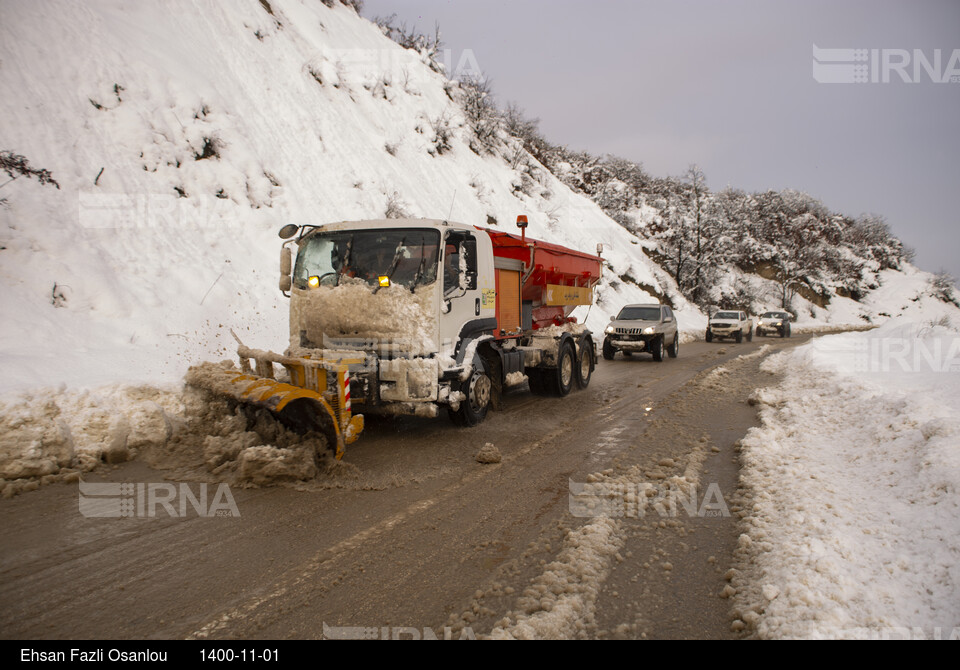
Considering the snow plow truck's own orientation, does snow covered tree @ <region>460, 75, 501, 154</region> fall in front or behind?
behind

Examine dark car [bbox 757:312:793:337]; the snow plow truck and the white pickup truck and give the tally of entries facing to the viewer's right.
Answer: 0

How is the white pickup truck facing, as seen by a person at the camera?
facing the viewer and to the left of the viewer

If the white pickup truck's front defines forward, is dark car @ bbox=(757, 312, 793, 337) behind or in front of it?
behind

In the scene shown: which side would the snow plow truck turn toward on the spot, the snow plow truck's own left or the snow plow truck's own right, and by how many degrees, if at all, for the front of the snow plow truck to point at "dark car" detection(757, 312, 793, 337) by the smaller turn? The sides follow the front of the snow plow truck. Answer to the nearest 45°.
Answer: approximately 180°

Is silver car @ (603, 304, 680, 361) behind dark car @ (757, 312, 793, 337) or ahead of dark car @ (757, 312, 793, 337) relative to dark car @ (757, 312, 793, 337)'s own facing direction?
ahead

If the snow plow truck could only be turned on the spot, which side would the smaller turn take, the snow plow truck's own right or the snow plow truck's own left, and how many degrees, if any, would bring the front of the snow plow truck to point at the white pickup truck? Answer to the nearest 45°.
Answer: approximately 180°

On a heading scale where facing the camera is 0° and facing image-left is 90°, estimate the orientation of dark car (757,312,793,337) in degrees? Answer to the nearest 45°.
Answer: approximately 45°

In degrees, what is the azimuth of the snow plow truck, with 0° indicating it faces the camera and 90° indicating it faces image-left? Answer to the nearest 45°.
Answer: approximately 45°

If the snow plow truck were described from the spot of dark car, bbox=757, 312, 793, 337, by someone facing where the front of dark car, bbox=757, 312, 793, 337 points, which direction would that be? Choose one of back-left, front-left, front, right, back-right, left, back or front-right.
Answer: front-left

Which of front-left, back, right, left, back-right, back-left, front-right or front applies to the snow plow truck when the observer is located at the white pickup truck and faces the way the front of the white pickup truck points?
front-left

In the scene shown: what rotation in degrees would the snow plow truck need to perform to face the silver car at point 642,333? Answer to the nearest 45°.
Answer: approximately 180°
